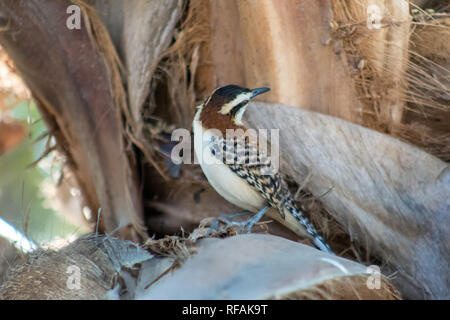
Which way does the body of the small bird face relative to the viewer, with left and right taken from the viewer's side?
facing to the left of the viewer
